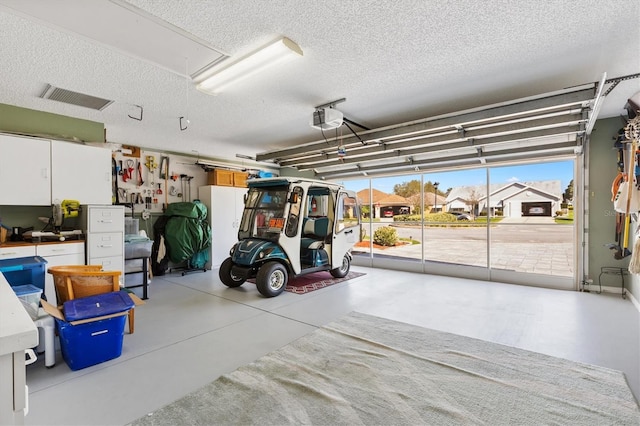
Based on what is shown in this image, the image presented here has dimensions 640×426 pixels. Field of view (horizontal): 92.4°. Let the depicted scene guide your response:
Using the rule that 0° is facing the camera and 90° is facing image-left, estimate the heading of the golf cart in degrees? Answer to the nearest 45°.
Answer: approximately 45°

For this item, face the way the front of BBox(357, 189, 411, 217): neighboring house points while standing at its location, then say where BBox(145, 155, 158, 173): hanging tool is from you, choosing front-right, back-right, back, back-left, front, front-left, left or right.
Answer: front-right

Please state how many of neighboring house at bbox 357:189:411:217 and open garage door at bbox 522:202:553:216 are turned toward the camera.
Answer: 2

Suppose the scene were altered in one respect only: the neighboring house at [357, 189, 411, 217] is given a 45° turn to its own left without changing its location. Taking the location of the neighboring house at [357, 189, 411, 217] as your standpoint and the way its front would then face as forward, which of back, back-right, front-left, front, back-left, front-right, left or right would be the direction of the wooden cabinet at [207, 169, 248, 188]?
right

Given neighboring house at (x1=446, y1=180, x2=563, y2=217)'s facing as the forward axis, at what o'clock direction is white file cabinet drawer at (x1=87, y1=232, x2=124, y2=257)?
The white file cabinet drawer is roughly at 1 o'clock from the neighboring house.

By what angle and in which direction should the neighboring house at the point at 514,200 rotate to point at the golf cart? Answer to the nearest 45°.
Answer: approximately 45° to its right

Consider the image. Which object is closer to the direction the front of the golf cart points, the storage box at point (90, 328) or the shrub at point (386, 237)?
the storage box

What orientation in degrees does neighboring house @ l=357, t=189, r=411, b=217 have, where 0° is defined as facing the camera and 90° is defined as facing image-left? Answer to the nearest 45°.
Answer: approximately 0°
